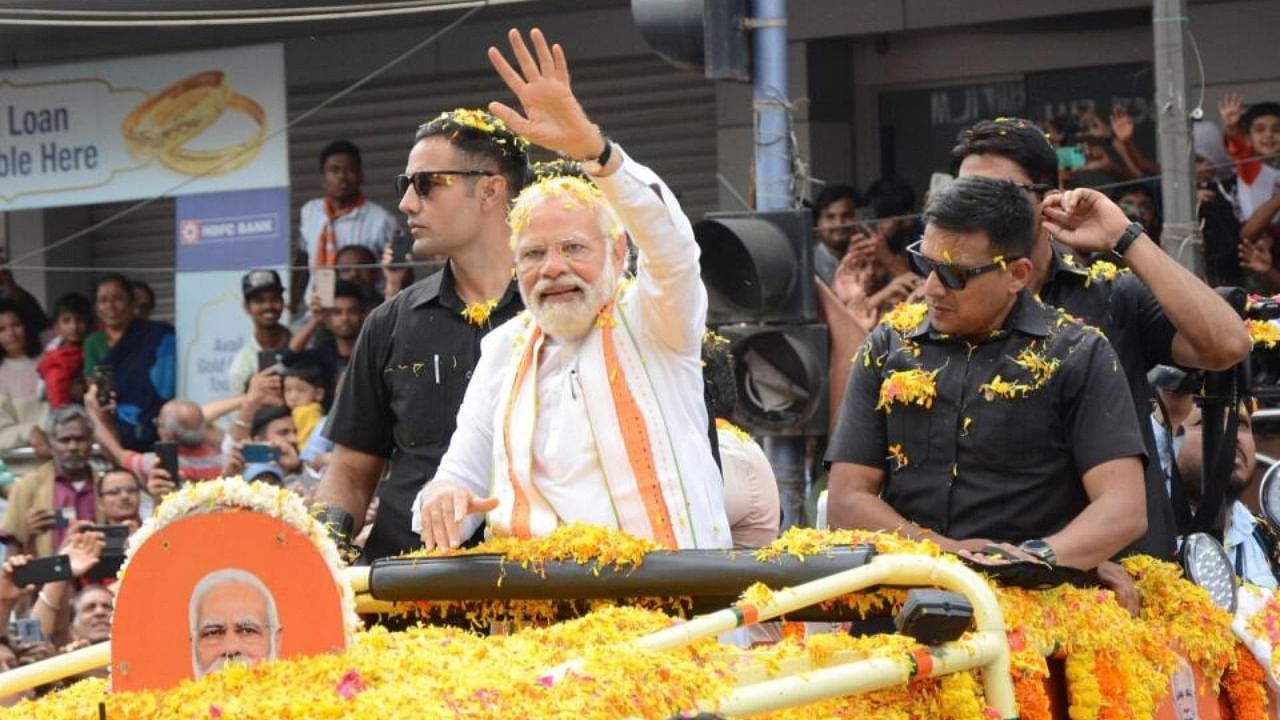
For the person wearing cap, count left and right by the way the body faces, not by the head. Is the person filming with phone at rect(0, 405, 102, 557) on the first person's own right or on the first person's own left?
on the first person's own right

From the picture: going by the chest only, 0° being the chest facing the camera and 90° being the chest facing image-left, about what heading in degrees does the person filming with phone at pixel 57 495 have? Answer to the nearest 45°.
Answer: approximately 315°

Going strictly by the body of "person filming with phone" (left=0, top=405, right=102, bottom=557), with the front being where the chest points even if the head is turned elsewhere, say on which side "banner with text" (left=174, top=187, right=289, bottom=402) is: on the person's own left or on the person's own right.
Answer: on the person's own left

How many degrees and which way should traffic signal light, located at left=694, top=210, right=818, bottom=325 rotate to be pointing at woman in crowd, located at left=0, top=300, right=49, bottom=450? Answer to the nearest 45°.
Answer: approximately 90° to its right

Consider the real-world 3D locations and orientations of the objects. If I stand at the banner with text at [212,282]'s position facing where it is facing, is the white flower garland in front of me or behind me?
in front

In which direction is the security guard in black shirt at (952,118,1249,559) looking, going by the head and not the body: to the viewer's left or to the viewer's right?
to the viewer's left

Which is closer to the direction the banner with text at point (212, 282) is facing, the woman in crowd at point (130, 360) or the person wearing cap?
the person wearing cap
